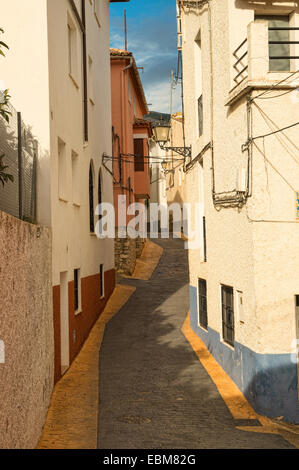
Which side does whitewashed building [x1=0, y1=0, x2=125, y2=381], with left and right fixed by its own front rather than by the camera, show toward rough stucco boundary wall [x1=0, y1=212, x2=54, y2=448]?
right

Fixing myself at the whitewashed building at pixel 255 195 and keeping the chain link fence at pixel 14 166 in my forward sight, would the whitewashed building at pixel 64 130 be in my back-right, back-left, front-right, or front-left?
front-right

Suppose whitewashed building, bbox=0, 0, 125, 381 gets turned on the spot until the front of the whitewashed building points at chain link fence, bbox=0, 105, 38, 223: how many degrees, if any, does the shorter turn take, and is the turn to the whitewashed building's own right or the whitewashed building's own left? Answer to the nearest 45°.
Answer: approximately 90° to the whitewashed building's own right

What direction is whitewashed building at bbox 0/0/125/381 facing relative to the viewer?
to the viewer's right

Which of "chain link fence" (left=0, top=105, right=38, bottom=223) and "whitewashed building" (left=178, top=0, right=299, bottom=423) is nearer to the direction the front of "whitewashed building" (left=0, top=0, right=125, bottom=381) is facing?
the whitewashed building

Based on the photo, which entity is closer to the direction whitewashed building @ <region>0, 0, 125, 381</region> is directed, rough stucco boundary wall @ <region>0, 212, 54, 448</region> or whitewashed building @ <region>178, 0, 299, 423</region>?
the whitewashed building
